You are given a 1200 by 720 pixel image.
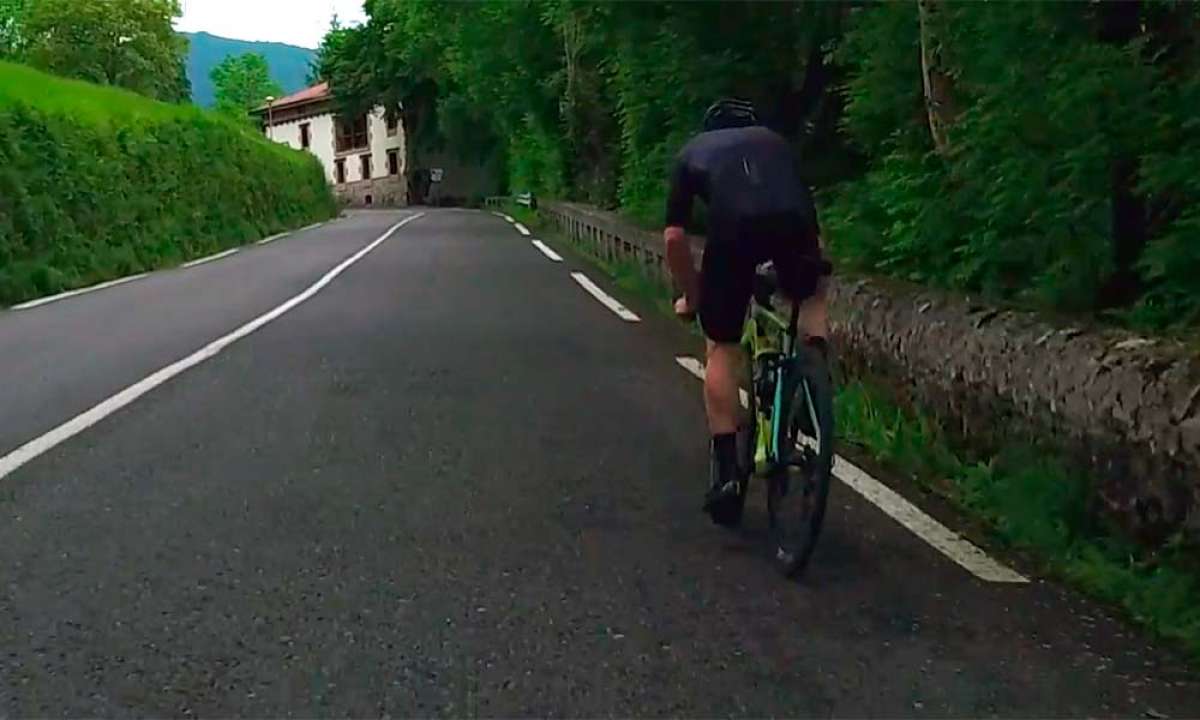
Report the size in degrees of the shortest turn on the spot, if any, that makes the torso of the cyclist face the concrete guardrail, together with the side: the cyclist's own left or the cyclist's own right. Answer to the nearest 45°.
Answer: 0° — they already face it

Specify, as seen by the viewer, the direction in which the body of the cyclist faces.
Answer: away from the camera

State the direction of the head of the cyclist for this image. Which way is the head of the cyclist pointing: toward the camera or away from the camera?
away from the camera

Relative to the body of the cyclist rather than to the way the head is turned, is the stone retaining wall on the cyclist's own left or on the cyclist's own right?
on the cyclist's own right

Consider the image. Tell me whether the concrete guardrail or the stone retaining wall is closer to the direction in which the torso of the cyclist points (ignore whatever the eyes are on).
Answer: the concrete guardrail
